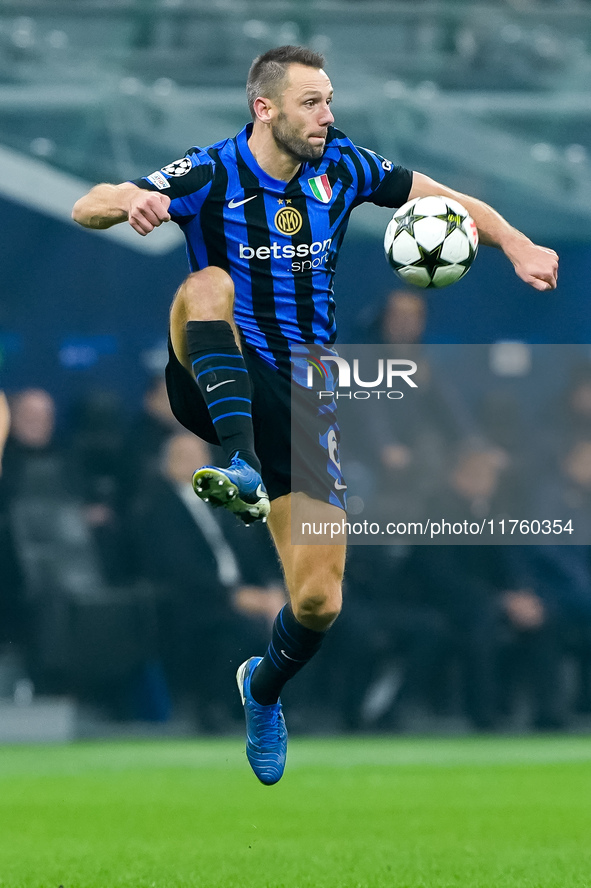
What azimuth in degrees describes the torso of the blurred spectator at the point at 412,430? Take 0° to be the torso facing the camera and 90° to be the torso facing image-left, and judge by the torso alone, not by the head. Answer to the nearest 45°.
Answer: approximately 45°

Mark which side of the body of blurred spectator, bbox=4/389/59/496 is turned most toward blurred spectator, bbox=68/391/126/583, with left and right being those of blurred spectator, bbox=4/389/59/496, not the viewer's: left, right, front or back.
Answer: left

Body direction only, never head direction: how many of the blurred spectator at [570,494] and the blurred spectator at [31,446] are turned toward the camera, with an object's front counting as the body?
2

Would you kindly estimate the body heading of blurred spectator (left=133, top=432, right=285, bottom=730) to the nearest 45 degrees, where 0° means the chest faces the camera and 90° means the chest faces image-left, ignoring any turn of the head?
approximately 315°

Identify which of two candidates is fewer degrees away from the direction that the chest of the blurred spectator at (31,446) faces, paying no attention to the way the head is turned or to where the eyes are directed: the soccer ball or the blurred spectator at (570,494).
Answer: the soccer ball
